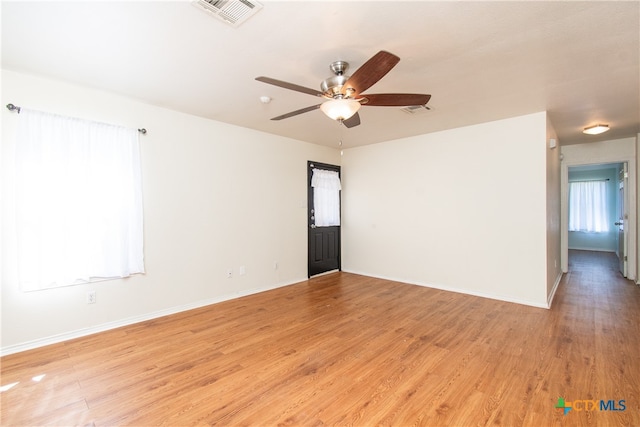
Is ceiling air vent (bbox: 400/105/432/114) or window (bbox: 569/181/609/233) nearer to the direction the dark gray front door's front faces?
the ceiling air vent

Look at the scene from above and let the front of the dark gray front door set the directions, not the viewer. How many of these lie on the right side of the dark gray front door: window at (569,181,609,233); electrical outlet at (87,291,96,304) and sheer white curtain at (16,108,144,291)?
2

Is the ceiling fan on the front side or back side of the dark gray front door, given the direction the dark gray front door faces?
on the front side

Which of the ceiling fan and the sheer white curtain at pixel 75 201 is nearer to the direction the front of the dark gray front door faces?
the ceiling fan

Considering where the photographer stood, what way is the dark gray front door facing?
facing the viewer and to the right of the viewer

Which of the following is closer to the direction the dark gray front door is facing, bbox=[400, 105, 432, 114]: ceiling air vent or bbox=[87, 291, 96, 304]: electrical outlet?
the ceiling air vent

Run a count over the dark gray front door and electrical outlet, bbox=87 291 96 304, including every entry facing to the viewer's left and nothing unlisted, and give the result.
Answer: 0

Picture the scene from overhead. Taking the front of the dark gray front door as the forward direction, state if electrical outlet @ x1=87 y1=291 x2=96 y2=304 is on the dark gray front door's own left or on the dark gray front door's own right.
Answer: on the dark gray front door's own right
